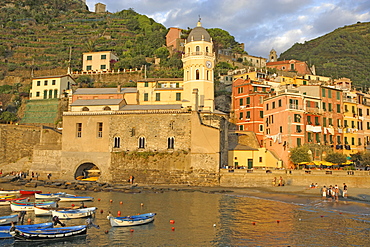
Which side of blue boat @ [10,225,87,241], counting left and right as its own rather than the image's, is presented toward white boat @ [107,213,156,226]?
back

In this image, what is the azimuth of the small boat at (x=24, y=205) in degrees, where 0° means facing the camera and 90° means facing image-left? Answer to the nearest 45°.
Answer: approximately 90°

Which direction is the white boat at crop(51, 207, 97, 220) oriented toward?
to the viewer's right

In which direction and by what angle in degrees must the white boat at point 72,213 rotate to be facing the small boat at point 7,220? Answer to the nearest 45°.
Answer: approximately 45° to its left

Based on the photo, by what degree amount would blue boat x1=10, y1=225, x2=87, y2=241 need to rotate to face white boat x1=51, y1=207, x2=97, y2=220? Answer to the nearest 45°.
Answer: approximately 90° to its right

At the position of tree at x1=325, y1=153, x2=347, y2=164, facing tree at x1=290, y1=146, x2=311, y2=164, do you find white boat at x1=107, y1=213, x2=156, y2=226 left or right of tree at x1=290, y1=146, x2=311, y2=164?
left

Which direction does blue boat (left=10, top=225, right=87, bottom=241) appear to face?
to the viewer's left

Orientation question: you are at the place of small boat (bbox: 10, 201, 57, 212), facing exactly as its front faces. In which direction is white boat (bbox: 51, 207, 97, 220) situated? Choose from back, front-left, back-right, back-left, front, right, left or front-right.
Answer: back-left

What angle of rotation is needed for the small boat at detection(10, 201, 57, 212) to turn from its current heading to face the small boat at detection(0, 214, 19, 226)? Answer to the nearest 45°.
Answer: approximately 90° to its left

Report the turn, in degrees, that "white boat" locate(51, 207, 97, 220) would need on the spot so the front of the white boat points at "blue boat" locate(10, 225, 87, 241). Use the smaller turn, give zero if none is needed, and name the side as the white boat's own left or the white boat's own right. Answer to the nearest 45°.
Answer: approximately 90° to the white boat's own left
